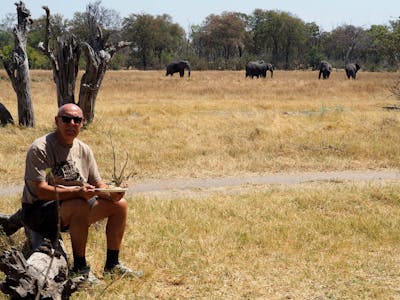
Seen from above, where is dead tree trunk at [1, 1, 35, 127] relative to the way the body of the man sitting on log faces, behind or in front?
behind

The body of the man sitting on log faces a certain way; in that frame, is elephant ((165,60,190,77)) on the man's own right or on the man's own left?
on the man's own left

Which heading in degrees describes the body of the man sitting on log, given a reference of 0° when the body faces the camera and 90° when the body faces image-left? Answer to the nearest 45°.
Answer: approximately 315°

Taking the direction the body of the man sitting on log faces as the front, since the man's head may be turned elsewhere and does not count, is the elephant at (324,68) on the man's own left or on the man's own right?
on the man's own left
